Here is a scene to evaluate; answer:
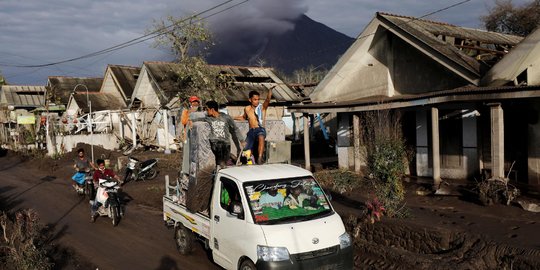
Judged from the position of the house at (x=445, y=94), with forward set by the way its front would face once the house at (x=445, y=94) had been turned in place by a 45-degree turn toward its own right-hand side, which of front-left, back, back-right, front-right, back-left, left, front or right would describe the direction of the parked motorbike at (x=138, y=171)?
front

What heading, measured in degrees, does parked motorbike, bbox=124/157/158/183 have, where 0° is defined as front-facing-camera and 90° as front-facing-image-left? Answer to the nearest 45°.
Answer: approximately 45°

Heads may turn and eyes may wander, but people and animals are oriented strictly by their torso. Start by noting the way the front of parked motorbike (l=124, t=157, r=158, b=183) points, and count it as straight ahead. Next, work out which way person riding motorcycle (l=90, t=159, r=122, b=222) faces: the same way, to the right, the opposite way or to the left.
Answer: to the left

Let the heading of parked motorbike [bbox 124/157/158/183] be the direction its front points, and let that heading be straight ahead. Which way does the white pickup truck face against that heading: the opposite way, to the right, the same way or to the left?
to the left

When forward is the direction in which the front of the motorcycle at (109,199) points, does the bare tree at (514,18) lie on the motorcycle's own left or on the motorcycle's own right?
on the motorcycle's own left

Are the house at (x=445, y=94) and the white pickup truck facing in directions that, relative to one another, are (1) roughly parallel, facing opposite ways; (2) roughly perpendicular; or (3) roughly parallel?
roughly perpendicular

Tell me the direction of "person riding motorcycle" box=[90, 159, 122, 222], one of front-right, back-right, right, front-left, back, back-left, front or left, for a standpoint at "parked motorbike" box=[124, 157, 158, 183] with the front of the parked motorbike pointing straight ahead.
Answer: front-left

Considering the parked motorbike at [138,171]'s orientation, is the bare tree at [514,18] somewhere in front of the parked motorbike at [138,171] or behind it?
behind

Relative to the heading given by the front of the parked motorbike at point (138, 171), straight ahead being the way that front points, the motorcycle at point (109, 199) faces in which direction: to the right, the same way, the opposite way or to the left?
to the left

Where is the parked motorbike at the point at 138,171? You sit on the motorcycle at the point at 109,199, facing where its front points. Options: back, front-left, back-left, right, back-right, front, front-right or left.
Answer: back-left

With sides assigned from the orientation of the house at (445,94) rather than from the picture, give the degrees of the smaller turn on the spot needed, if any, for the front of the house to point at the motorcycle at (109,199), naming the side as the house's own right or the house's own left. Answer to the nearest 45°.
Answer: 0° — it already faces it
